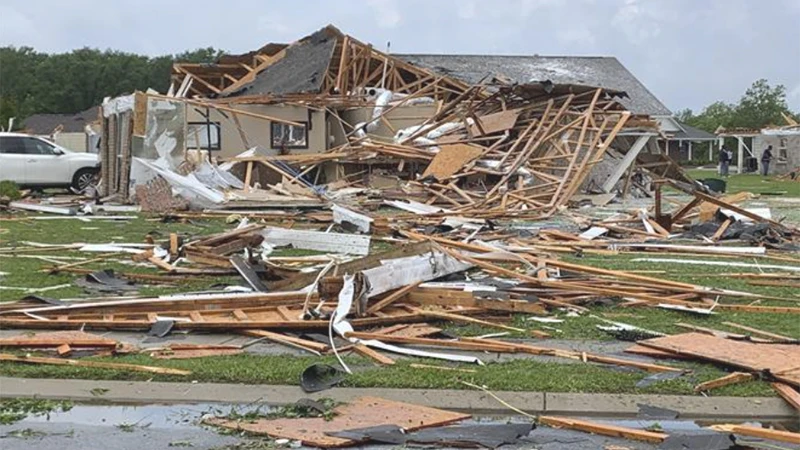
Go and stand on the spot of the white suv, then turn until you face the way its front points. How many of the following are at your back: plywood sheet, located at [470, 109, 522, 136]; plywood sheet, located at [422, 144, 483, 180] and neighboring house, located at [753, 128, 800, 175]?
0

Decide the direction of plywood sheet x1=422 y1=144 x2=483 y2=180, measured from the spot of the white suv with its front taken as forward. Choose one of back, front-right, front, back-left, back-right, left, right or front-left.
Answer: front-right

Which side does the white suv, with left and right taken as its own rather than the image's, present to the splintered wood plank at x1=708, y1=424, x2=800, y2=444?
right

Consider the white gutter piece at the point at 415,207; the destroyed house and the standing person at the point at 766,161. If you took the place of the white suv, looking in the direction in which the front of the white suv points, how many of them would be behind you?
0

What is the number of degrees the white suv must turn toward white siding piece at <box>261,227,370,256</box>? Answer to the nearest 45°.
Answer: approximately 90° to its right

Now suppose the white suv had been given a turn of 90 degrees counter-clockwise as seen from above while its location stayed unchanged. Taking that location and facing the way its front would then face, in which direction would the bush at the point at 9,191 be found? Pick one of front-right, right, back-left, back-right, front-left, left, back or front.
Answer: back

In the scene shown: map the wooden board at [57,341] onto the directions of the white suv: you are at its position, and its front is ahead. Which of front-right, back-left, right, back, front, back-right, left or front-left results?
right

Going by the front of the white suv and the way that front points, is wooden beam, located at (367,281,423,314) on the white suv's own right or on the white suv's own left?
on the white suv's own right

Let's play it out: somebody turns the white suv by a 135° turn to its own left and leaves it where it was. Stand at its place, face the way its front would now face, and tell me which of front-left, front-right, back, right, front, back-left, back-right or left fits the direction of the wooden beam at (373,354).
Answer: back-left

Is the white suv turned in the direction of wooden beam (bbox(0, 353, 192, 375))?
no

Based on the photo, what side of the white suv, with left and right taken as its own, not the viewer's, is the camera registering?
right

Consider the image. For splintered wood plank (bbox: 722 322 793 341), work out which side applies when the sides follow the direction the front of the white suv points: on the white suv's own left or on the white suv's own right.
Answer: on the white suv's own right

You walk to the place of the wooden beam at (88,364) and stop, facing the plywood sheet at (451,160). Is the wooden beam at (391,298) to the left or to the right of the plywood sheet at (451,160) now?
right

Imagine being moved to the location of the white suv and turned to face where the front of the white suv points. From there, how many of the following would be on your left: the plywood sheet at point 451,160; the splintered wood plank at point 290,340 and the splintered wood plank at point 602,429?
0

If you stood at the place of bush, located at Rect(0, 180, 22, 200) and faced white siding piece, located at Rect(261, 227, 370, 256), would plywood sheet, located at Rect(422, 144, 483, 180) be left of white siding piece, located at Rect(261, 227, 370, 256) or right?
left

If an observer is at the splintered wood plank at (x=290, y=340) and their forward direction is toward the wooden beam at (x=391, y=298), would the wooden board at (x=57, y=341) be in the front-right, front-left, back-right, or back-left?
back-left
